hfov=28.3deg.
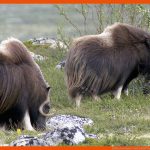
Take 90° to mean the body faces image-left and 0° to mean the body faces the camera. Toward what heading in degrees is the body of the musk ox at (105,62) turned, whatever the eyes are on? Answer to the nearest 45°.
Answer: approximately 270°

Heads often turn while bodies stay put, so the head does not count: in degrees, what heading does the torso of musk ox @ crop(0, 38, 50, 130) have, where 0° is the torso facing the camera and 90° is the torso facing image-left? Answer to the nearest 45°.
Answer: approximately 270°

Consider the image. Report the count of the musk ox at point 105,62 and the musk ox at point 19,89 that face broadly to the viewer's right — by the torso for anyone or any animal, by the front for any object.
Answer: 2

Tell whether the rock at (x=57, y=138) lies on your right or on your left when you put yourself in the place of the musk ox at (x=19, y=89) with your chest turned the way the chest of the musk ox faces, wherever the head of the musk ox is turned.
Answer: on your right

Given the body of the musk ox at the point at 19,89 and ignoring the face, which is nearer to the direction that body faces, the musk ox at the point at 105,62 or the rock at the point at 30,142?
the musk ox

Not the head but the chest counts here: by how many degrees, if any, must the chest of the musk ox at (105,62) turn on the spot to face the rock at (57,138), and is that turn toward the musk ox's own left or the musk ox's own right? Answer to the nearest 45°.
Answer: approximately 90° to the musk ox's own right
